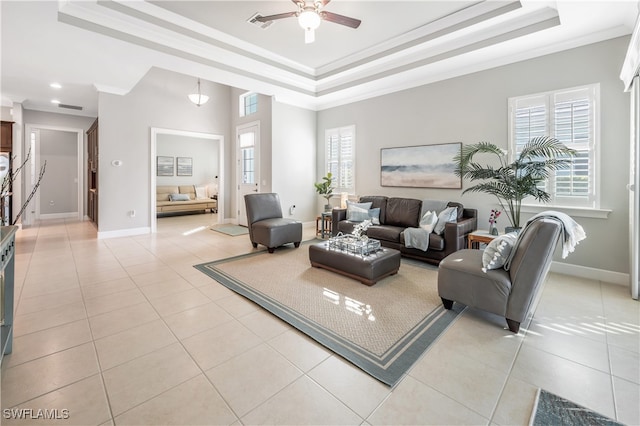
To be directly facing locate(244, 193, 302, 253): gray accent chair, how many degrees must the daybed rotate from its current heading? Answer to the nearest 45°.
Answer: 0° — it already faces it

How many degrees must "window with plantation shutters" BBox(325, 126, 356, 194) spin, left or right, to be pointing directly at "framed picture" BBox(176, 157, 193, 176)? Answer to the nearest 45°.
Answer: approximately 90° to its right

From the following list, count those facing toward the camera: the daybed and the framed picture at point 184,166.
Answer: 2

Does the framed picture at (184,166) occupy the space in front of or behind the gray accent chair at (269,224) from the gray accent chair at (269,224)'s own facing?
behind

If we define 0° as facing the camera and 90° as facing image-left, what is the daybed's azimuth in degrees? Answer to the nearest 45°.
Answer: approximately 0°
